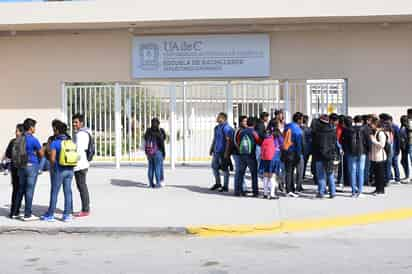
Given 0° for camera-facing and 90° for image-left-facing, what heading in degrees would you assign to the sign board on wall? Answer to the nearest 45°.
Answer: approximately 0°

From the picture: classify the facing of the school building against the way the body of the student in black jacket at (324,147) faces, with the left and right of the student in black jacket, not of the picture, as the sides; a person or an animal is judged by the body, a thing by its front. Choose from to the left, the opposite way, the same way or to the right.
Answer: the opposite way

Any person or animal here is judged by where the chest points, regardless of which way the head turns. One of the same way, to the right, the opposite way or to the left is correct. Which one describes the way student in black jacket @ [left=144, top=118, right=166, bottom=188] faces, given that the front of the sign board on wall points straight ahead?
the opposite way

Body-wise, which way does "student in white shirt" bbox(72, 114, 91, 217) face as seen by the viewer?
to the viewer's left

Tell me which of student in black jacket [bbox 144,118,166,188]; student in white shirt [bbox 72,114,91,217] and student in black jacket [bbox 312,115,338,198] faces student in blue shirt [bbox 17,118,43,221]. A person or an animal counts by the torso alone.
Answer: the student in white shirt

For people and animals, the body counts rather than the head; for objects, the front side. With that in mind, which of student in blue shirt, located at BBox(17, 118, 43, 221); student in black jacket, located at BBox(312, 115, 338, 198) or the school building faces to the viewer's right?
the student in blue shirt

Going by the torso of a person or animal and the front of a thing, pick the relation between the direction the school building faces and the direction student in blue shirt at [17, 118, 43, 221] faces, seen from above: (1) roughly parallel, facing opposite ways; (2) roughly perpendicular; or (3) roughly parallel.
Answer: roughly perpendicular

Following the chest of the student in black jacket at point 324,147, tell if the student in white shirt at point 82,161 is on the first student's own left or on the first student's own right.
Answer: on the first student's own left

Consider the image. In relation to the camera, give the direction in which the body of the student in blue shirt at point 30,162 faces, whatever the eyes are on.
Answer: to the viewer's right

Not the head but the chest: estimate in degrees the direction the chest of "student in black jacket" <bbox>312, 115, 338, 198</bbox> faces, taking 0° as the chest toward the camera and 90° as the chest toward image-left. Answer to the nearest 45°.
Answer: approximately 180°

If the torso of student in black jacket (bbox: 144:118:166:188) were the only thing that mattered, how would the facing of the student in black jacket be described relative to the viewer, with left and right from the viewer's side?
facing away from the viewer

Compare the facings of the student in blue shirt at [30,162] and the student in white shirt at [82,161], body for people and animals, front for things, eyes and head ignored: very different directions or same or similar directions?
very different directions

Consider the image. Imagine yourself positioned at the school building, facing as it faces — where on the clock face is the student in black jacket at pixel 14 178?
The student in black jacket is roughly at 1 o'clock from the school building.
